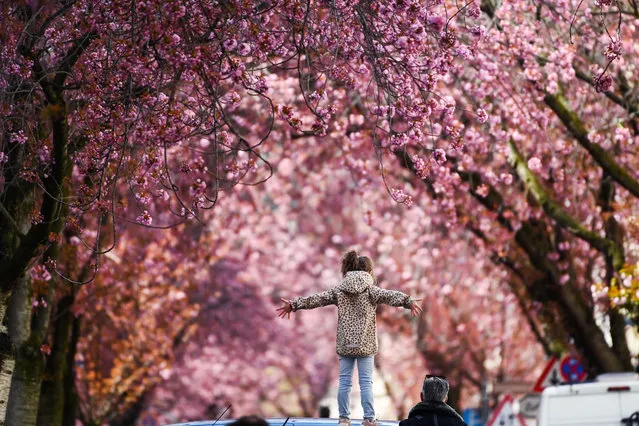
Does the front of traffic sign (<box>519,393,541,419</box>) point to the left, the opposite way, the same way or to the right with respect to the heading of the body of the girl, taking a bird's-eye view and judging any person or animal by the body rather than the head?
the opposite way

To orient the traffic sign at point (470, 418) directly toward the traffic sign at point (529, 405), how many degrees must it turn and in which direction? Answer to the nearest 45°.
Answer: approximately 45° to its left

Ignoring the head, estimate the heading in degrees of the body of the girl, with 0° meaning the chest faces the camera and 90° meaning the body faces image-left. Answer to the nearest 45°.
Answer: approximately 180°

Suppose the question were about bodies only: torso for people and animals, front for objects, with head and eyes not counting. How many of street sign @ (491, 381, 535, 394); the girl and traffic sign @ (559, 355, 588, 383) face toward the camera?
2

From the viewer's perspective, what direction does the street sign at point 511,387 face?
toward the camera

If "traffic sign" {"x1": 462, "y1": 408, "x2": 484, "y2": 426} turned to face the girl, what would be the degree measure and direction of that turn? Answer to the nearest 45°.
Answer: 0° — it already faces them

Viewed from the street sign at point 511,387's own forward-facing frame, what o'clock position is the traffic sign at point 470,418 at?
The traffic sign is roughly at 4 o'clock from the street sign.

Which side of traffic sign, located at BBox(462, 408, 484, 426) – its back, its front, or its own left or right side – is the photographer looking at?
front

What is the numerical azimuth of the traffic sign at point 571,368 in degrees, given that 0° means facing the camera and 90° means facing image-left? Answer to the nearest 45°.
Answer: approximately 0°

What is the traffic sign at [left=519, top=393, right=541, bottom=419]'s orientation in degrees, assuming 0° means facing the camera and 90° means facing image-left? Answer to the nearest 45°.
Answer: approximately 0°
